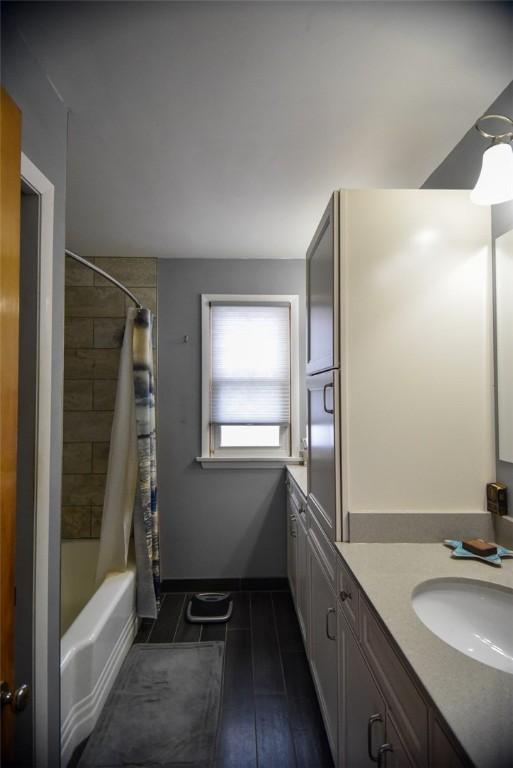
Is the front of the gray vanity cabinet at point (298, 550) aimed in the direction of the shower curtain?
yes

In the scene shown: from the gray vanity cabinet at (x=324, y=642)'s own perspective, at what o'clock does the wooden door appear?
The wooden door is roughly at 10 o'clock from the gray vanity cabinet.

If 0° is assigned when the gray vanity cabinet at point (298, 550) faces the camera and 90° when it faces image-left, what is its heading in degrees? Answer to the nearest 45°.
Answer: approximately 90°

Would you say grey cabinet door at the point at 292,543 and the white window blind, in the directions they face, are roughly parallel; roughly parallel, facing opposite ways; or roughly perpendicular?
roughly perpendicular

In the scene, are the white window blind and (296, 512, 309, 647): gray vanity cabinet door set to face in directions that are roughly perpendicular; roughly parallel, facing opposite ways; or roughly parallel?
roughly perpendicular

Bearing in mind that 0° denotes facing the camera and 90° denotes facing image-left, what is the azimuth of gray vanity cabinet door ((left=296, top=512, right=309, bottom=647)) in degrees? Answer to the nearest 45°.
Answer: approximately 90°

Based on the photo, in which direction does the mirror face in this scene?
to the viewer's left

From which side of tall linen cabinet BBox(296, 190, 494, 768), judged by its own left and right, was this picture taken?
left

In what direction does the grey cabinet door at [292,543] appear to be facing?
to the viewer's left

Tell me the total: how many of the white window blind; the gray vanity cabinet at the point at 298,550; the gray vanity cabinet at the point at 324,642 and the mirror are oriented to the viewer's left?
3

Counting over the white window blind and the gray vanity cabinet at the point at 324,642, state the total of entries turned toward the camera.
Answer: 1

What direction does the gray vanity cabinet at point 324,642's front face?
to the viewer's left
